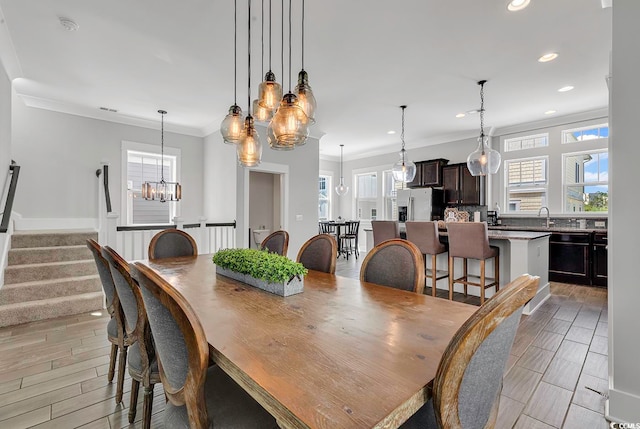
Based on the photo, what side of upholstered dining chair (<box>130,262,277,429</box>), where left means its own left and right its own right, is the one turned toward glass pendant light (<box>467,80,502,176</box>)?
front

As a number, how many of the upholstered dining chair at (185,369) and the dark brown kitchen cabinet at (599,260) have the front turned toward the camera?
1

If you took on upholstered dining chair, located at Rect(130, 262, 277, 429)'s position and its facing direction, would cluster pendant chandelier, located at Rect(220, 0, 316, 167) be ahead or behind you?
ahead

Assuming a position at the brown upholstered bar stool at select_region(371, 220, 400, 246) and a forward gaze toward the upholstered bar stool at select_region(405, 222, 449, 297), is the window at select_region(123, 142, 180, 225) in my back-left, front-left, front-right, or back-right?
back-right

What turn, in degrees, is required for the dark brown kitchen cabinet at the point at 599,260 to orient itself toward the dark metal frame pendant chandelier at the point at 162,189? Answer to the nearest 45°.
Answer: approximately 45° to its right

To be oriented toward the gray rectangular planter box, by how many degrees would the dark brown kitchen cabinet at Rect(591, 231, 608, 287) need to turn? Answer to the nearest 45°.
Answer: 0° — it already faces it

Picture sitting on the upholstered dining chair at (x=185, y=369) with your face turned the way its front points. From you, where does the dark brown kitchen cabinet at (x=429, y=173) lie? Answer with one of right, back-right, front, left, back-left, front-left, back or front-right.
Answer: front

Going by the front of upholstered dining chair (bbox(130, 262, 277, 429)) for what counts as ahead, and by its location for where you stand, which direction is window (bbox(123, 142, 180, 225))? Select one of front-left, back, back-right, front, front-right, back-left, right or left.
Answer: front-left

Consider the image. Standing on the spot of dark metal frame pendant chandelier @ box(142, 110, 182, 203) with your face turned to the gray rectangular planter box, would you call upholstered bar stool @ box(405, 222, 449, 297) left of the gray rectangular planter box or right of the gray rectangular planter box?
left

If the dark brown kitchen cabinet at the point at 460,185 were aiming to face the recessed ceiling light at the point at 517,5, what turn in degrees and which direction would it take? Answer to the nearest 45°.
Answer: approximately 45° to its left

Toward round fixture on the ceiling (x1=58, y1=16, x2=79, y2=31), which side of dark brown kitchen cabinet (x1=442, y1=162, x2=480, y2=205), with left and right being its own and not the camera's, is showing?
front

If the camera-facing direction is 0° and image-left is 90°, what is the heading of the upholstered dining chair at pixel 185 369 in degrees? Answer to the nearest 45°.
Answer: approximately 225°

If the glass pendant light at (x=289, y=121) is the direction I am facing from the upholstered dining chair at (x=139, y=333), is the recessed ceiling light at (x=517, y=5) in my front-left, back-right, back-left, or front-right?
front-right

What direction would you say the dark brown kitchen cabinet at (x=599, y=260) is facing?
toward the camera

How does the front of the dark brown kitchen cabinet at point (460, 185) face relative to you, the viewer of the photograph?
facing the viewer and to the left of the viewer

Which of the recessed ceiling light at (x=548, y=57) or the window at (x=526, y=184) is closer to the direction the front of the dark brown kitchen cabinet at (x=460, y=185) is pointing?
the recessed ceiling light
